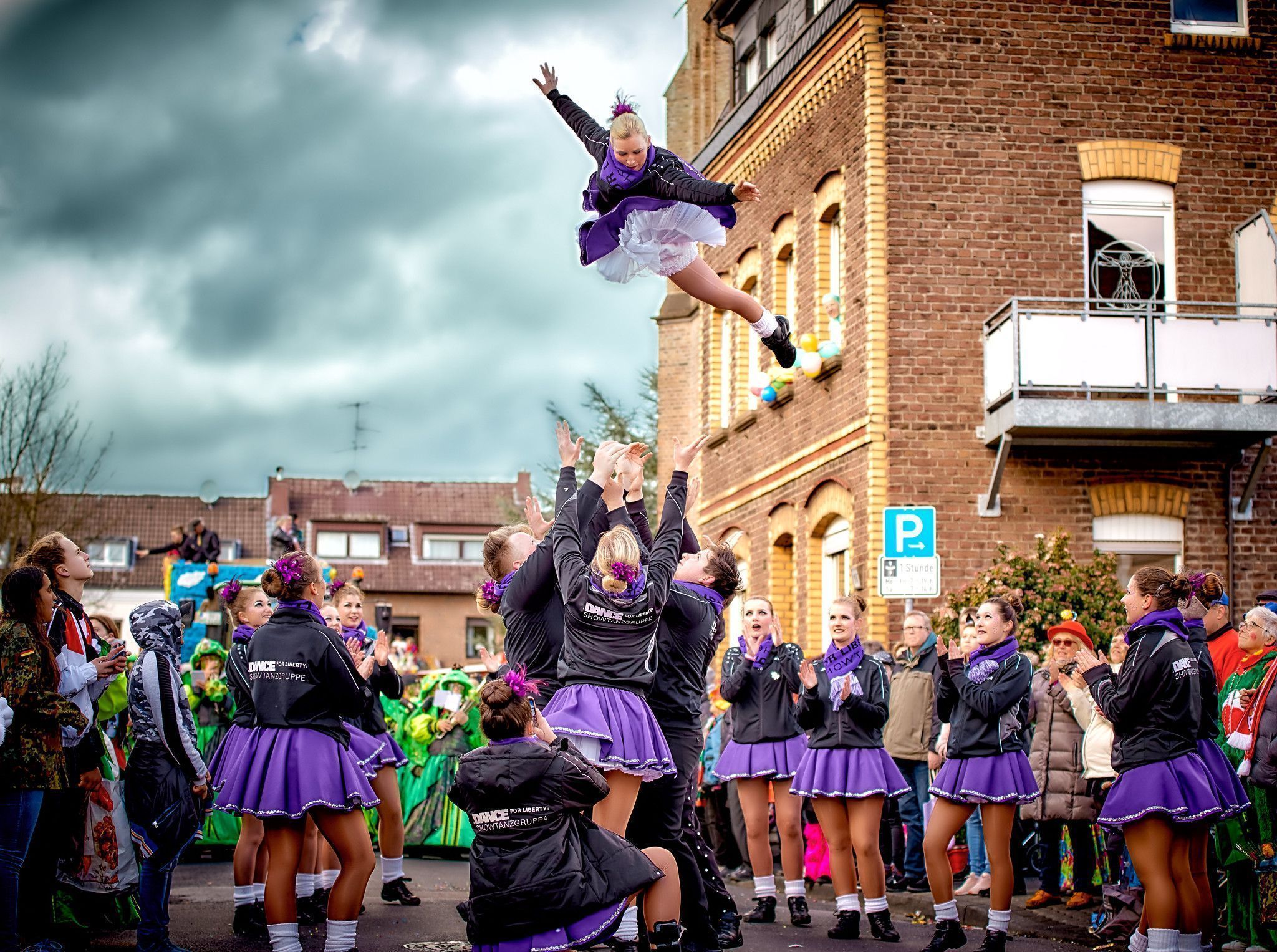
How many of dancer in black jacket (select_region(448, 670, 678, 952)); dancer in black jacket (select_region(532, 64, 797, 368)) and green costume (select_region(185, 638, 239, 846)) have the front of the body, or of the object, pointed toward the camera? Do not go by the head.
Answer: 2

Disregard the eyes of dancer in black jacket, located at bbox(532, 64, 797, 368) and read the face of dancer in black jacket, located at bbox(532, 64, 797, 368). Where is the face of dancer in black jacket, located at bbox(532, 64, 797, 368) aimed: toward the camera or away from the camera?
toward the camera

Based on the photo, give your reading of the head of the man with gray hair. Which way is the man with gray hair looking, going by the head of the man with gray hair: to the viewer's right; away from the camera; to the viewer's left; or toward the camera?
toward the camera

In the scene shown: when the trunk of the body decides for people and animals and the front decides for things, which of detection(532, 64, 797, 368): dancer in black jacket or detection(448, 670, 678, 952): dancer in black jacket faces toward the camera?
detection(532, 64, 797, 368): dancer in black jacket

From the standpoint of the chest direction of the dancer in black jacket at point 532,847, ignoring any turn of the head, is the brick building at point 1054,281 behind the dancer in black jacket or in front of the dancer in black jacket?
in front

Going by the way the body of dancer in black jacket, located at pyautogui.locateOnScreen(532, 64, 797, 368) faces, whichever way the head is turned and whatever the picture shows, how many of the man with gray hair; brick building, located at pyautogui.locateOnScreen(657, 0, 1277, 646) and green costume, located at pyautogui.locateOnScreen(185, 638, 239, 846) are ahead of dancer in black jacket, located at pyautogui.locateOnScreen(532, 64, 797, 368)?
0

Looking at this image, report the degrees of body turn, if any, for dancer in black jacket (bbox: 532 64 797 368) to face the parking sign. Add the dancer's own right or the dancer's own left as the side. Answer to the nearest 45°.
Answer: approximately 180°

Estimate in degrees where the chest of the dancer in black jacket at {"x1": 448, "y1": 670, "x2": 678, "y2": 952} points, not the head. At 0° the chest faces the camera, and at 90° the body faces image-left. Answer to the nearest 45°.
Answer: approximately 225°

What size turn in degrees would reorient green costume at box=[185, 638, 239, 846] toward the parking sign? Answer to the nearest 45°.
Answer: approximately 45° to its left

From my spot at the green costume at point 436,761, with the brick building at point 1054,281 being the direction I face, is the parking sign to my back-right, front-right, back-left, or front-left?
front-right

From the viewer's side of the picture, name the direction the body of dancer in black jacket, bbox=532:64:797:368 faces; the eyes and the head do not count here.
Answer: toward the camera

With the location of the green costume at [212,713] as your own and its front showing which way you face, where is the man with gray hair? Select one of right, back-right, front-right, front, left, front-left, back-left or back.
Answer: front-left

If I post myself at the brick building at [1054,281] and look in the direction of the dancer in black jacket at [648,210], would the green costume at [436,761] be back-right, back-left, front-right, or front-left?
front-right

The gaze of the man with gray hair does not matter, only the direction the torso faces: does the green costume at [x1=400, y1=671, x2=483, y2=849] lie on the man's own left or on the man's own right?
on the man's own right

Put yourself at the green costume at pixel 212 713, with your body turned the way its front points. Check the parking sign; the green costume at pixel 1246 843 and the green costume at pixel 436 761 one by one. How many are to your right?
0

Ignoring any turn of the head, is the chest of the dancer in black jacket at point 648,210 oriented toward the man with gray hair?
no

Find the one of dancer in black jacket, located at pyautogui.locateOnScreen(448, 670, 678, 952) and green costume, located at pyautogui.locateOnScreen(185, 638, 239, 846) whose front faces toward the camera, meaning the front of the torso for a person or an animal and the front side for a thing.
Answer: the green costume
